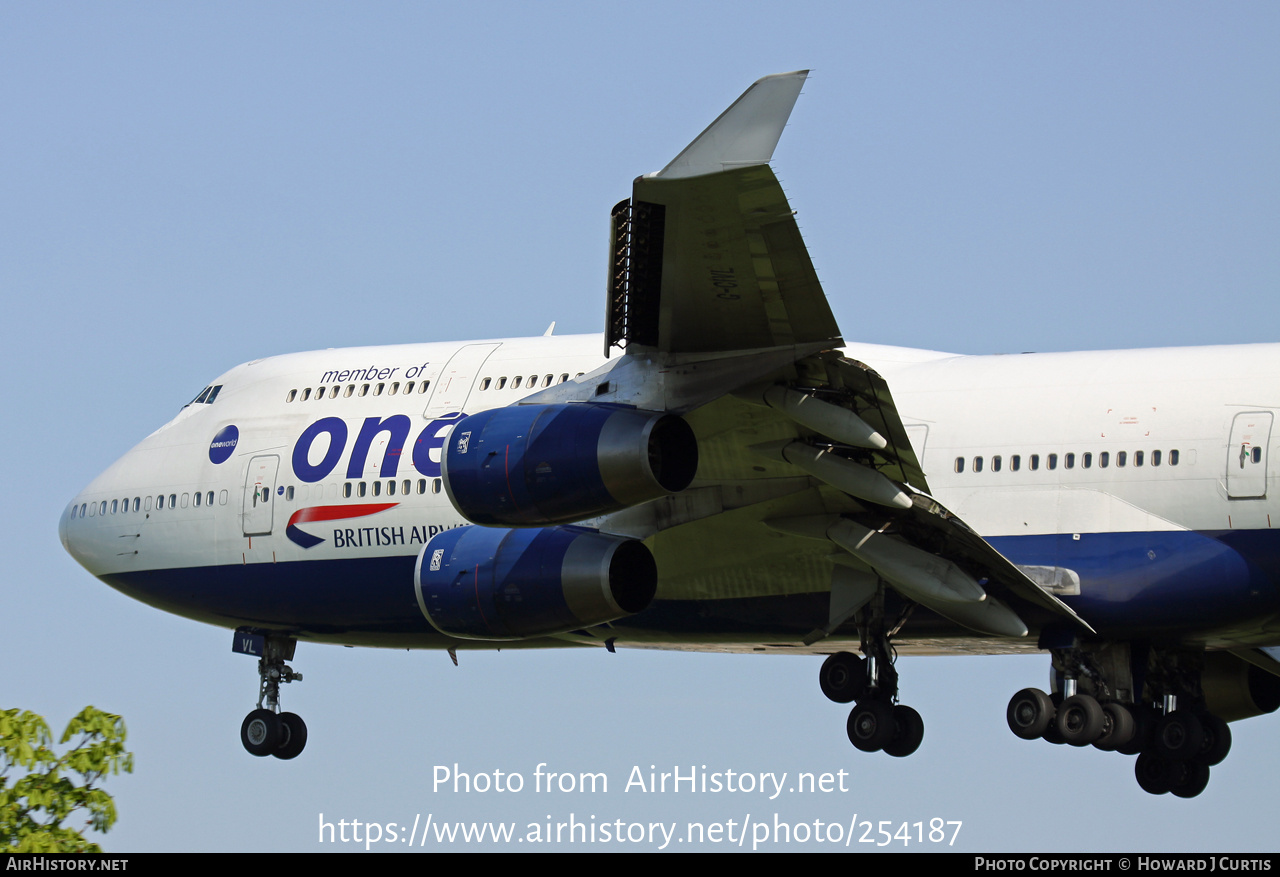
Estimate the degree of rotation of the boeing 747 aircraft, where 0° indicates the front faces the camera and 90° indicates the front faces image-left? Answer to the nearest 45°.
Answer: approximately 135°
